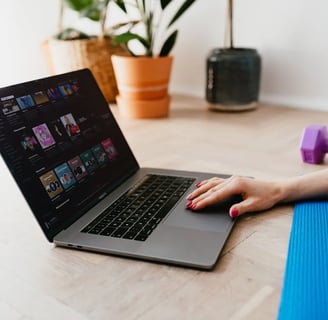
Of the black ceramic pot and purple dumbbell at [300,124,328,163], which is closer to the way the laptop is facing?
the purple dumbbell

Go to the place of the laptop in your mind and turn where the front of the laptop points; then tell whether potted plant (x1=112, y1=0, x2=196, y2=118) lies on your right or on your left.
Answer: on your left

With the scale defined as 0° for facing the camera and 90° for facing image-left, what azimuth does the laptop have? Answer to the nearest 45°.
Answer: approximately 315°

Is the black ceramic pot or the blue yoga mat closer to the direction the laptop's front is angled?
the blue yoga mat

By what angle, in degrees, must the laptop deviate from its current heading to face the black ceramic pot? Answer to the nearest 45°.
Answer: approximately 90° to its left

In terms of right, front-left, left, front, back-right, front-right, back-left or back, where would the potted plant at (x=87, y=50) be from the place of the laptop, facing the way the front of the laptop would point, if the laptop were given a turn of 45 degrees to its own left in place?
left

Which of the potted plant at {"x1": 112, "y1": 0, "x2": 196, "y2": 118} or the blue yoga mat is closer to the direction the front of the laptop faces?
the blue yoga mat

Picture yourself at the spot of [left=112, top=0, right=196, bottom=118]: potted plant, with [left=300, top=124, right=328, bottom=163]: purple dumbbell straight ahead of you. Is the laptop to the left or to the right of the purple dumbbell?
right

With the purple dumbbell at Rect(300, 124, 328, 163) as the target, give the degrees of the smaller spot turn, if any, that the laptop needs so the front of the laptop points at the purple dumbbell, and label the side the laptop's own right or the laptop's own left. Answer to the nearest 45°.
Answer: approximately 45° to the laptop's own left

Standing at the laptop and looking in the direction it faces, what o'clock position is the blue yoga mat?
The blue yoga mat is roughly at 12 o'clock from the laptop.
